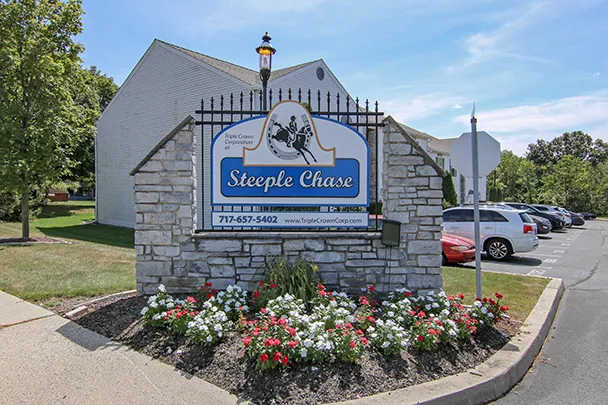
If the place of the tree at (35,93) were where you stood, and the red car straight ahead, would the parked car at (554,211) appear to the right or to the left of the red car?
left
